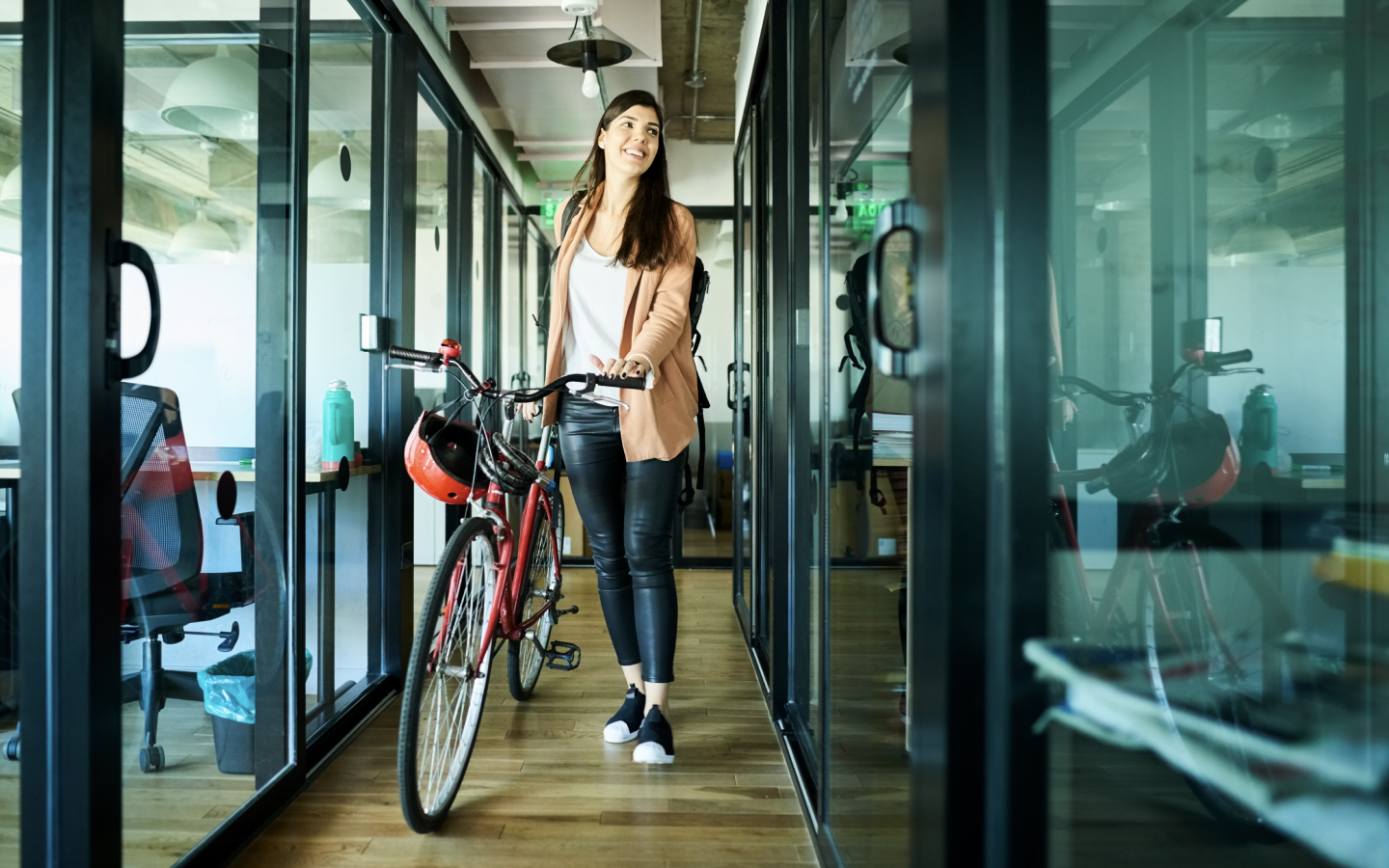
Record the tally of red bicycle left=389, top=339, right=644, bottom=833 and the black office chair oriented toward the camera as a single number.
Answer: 1

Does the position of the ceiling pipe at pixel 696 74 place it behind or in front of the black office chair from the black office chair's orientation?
in front

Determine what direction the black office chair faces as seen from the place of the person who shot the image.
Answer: facing away from the viewer and to the right of the viewer

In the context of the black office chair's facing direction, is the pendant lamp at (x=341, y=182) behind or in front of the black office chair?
in front

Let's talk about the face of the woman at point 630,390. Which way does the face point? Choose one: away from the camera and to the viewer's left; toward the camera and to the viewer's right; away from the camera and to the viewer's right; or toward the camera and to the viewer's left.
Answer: toward the camera and to the viewer's right

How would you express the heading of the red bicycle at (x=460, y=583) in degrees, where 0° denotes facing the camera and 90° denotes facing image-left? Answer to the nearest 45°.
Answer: approximately 0°

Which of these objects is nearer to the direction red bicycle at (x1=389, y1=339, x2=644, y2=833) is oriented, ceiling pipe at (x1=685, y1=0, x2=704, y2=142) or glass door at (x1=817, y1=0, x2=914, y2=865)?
the glass door

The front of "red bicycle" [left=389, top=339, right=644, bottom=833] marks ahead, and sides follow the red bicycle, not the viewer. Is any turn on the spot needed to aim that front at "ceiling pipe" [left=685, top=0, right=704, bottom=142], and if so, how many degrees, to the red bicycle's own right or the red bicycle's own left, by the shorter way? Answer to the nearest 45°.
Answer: approximately 180°

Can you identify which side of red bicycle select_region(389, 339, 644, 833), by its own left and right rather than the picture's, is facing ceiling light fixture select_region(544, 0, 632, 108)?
back
